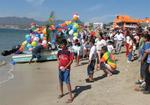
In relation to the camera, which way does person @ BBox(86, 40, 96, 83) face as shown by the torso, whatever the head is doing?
to the viewer's left

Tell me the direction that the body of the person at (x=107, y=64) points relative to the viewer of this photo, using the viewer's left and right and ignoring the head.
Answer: facing to the left of the viewer
